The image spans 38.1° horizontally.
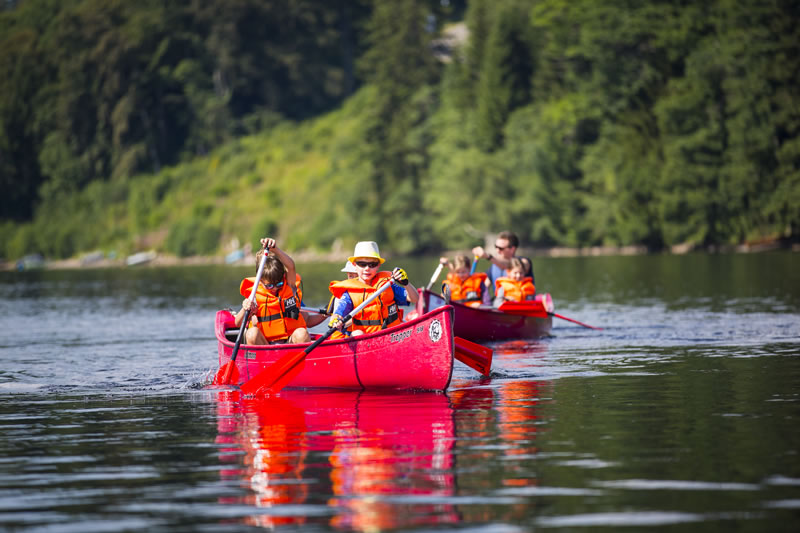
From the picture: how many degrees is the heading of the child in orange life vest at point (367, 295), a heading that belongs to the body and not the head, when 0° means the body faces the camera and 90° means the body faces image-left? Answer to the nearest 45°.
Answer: approximately 0°

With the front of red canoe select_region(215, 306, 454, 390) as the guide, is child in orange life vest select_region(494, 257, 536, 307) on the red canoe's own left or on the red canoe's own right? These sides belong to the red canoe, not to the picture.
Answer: on the red canoe's own left

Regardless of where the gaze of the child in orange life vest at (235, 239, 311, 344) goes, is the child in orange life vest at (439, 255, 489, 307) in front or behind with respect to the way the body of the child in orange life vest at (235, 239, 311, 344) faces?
behind

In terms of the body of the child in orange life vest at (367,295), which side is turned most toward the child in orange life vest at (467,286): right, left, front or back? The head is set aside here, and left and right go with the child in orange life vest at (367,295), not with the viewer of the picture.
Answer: back

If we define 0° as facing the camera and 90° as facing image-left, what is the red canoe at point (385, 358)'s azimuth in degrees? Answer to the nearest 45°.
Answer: approximately 315°

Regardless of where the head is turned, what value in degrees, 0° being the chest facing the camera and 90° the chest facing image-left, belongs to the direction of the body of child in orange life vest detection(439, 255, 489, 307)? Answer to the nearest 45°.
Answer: approximately 45°

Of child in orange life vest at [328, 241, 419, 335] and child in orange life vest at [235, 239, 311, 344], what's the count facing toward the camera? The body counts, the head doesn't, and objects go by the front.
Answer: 2

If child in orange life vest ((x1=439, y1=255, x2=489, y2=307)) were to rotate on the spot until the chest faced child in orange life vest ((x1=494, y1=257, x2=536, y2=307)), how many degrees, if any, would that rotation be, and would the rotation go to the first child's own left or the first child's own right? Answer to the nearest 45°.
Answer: approximately 90° to the first child's own left
